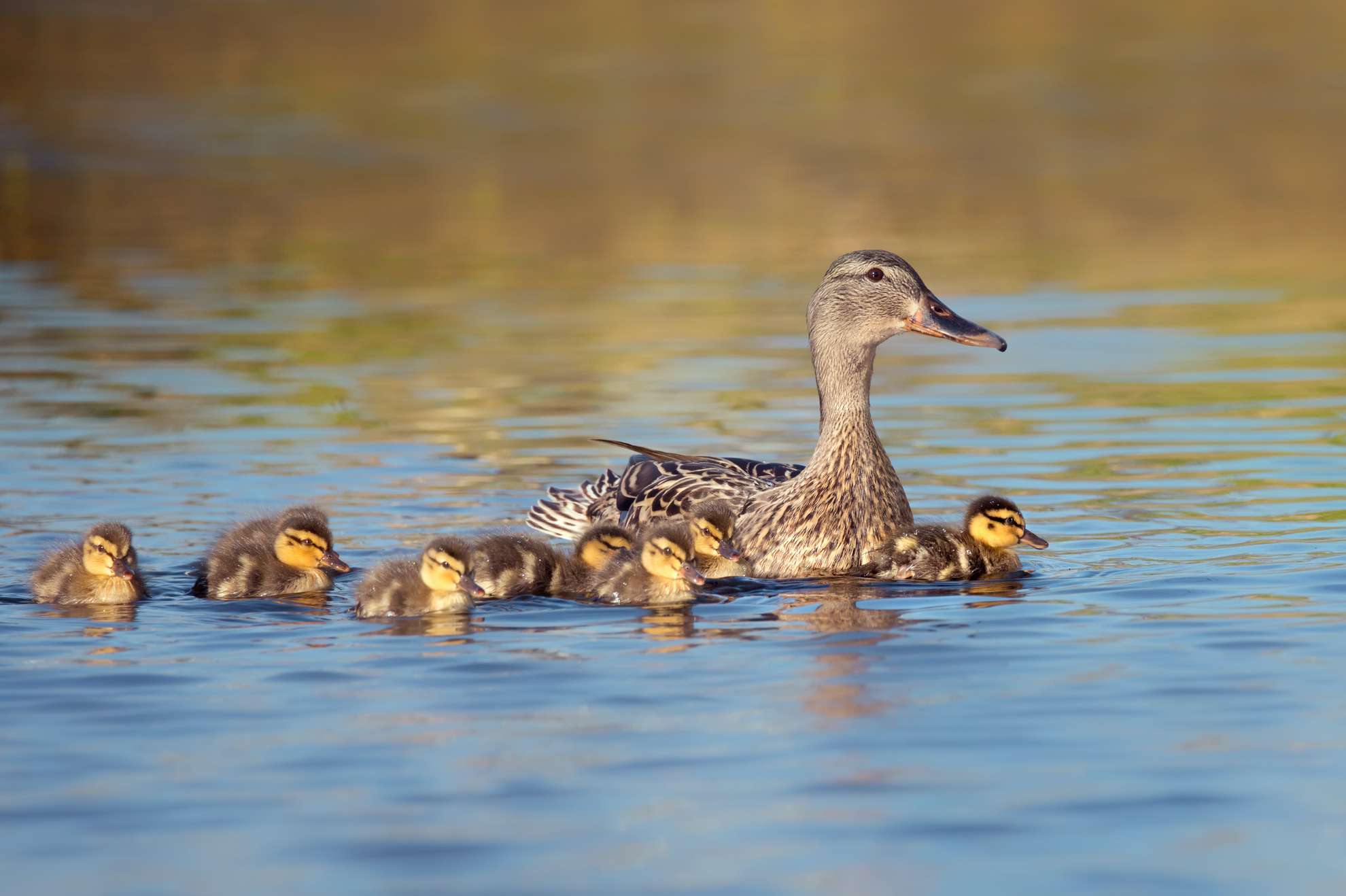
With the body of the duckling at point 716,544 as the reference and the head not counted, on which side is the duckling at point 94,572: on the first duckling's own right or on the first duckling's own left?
on the first duckling's own right

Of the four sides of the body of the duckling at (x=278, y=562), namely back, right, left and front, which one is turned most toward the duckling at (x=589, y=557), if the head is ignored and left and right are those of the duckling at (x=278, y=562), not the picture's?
front

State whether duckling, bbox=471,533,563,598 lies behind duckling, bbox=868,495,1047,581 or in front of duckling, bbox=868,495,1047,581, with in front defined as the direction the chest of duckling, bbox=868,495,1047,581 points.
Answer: behind

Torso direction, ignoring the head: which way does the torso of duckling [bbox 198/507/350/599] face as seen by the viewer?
to the viewer's right

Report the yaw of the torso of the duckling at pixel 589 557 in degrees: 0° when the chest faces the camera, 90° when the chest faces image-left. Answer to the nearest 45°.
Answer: approximately 270°

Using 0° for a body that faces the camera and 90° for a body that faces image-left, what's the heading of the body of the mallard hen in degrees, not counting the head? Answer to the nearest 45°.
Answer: approximately 315°

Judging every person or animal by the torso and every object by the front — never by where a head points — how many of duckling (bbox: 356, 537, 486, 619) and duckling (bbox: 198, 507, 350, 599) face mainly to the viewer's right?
2

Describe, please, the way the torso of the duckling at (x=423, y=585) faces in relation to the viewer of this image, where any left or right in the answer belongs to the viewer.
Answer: facing to the right of the viewer

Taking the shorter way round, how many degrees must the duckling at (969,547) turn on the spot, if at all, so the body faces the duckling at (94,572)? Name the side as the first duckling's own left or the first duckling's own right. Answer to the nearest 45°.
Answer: approximately 180°
